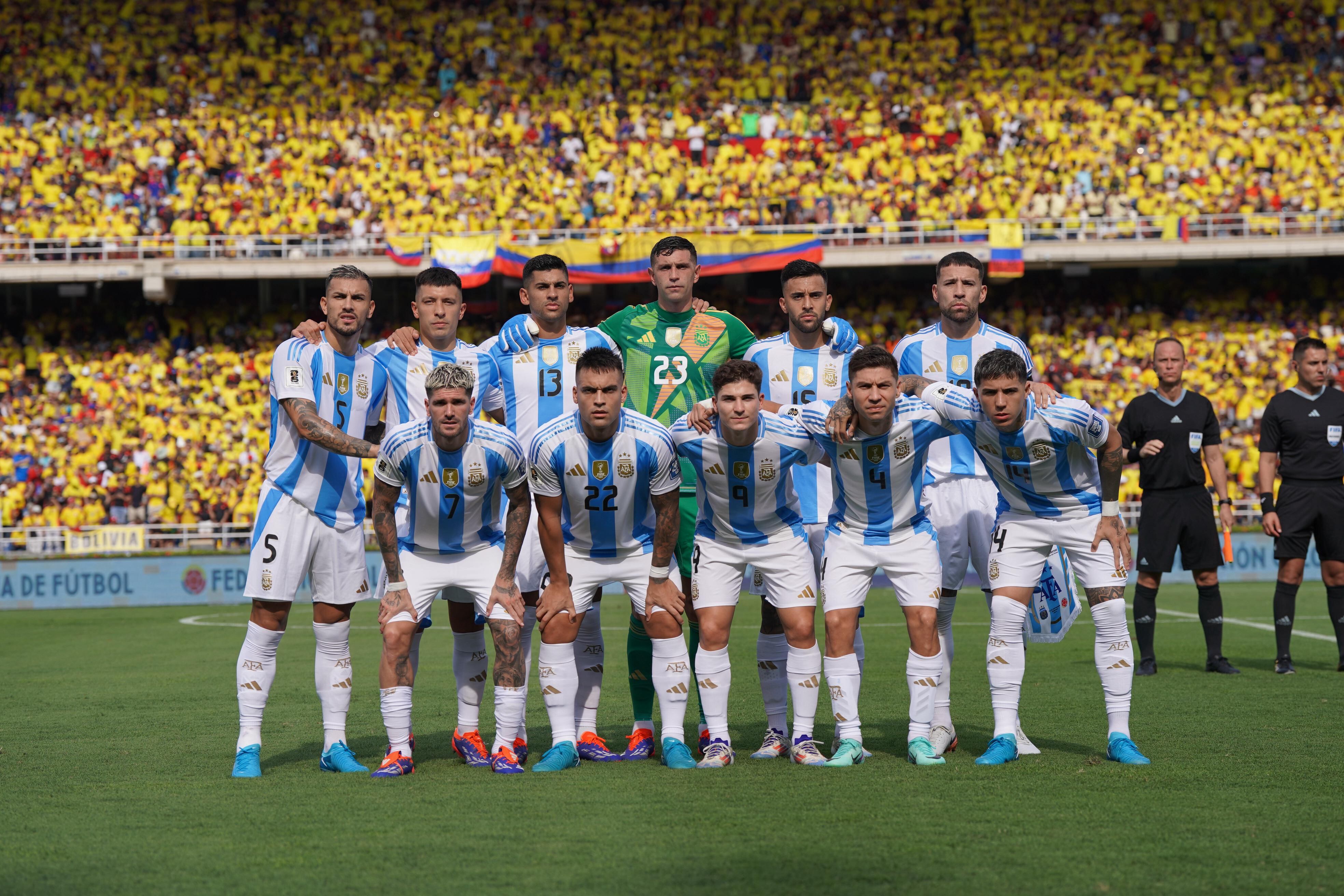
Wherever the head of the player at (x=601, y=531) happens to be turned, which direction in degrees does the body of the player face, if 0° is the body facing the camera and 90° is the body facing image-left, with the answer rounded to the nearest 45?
approximately 0°

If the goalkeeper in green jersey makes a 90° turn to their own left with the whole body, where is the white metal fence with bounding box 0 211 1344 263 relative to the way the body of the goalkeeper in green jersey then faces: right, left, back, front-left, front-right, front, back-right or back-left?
left

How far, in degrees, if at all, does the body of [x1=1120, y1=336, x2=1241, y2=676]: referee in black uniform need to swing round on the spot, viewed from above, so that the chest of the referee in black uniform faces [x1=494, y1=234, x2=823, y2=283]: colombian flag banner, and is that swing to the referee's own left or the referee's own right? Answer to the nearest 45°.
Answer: approximately 135° to the referee's own right

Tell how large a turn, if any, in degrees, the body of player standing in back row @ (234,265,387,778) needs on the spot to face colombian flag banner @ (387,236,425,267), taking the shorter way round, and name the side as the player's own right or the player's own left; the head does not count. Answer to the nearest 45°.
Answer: approximately 135° to the player's own left

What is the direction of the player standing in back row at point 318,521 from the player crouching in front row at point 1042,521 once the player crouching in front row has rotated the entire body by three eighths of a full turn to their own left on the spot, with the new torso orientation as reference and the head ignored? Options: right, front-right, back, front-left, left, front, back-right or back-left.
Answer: back-left

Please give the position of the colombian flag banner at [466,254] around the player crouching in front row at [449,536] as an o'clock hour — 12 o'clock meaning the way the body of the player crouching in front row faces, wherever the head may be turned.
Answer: The colombian flag banner is roughly at 6 o'clock from the player crouching in front row.
